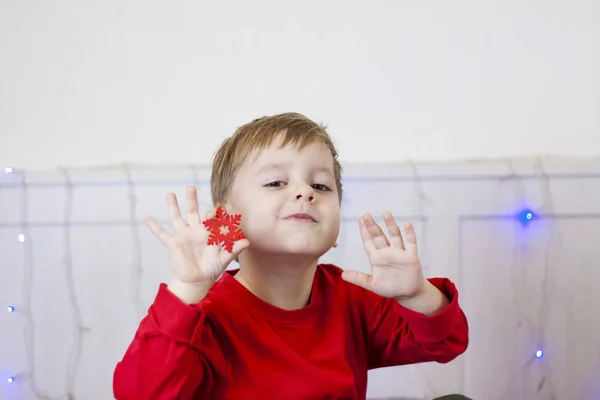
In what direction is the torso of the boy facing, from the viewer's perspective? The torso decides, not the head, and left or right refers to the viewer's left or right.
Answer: facing the viewer

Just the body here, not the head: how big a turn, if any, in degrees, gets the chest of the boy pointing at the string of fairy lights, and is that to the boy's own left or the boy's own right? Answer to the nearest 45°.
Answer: approximately 135° to the boy's own right
